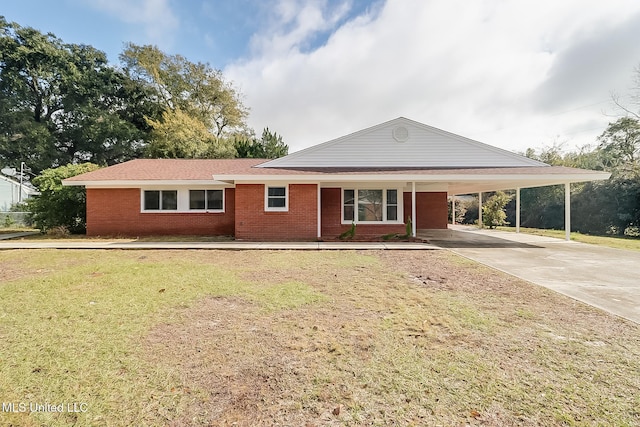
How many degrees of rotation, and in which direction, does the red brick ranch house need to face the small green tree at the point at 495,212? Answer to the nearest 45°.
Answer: approximately 135° to its left

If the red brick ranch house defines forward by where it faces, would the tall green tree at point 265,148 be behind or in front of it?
behind

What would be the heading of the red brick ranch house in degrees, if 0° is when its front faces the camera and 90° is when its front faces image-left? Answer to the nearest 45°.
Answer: approximately 0°

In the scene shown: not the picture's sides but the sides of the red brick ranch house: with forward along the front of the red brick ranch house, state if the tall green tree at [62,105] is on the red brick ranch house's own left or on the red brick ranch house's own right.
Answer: on the red brick ranch house's own right

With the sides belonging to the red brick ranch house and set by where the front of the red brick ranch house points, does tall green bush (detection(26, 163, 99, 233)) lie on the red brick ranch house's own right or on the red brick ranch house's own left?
on the red brick ranch house's own right

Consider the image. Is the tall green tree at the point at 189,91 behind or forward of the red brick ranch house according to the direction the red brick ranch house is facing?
behind
